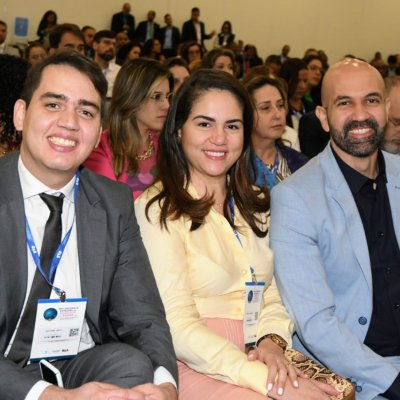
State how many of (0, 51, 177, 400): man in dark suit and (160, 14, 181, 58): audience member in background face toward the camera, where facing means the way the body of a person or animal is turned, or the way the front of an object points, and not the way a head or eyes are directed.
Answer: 2

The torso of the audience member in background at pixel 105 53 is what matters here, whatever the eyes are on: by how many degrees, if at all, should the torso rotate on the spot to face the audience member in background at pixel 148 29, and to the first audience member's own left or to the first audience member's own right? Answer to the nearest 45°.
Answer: approximately 135° to the first audience member's own left

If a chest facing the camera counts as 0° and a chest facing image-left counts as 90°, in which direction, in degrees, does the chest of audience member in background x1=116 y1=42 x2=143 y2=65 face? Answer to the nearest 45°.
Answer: approximately 315°

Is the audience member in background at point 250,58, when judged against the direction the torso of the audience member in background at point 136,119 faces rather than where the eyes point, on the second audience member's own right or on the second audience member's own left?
on the second audience member's own left
